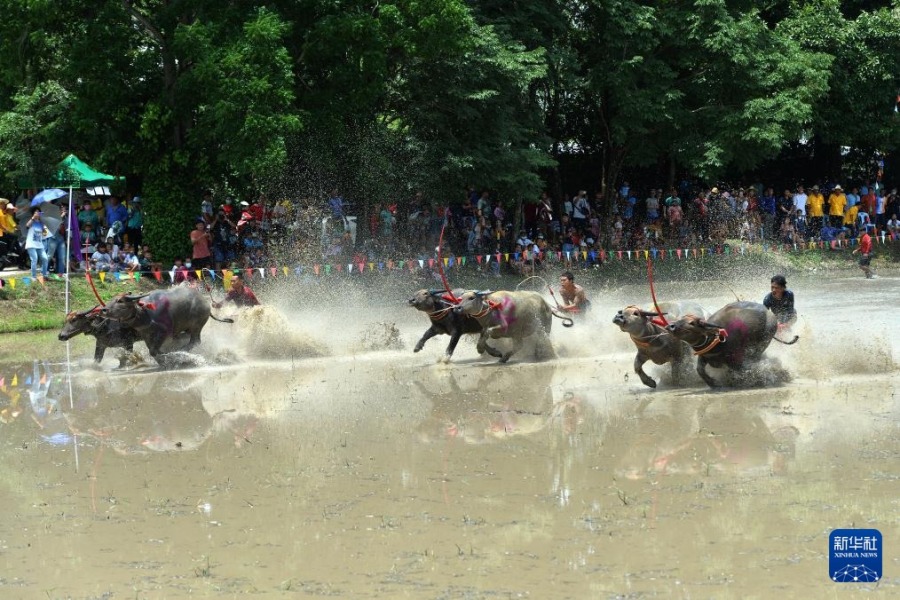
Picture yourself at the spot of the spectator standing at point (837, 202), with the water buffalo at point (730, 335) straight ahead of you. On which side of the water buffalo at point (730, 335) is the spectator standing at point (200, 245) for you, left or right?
right

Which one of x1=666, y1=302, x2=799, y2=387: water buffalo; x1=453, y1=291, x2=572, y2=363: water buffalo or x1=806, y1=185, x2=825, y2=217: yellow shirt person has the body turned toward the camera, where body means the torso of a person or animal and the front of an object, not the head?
the yellow shirt person

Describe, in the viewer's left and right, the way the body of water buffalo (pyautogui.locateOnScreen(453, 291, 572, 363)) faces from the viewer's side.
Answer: facing to the left of the viewer

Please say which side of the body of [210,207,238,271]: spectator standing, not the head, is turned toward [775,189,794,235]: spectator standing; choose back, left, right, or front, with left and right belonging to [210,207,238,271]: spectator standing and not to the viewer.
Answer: left

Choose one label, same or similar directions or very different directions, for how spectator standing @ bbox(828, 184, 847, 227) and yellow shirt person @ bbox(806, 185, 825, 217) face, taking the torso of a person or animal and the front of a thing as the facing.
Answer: same or similar directions

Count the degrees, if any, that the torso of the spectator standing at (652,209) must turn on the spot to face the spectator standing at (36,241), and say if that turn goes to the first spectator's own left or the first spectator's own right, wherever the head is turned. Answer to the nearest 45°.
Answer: approximately 45° to the first spectator's own right

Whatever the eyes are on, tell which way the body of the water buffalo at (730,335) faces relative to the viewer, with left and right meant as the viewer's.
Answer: facing to the left of the viewer

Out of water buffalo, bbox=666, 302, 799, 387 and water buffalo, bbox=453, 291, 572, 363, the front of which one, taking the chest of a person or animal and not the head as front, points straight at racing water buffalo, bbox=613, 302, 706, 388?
water buffalo, bbox=666, 302, 799, 387

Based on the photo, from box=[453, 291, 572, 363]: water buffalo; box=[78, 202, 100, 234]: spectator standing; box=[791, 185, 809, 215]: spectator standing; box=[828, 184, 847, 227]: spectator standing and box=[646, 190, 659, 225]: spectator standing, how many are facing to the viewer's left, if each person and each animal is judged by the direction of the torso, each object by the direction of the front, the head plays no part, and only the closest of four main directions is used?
1

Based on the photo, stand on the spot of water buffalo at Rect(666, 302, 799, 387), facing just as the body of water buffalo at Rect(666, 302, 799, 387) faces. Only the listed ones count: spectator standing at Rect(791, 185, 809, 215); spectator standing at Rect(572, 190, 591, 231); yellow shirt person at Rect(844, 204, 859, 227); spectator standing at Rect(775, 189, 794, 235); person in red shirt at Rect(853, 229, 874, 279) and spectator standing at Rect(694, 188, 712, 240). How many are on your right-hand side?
6

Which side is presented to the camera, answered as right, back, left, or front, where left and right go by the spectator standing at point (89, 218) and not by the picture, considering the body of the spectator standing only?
front

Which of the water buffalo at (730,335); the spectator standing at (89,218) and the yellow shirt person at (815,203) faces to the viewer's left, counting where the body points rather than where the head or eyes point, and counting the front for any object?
the water buffalo

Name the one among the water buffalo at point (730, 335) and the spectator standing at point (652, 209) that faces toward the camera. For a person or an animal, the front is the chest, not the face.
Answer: the spectator standing

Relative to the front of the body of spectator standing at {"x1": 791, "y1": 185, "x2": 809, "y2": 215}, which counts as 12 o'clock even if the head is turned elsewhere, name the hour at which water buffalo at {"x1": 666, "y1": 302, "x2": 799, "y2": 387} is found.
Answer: The water buffalo is roughly at 12 o'clock from the spectator standing.

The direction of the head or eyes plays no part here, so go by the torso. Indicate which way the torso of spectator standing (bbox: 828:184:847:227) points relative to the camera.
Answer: toward the camera

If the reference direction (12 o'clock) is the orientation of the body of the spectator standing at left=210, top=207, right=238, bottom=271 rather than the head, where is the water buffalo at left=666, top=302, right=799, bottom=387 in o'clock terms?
The water buffalo is roughly at 11 o'clock from the spectator standing.

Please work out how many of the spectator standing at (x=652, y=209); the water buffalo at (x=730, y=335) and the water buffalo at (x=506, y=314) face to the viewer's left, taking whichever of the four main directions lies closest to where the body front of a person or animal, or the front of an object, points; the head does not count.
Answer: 2

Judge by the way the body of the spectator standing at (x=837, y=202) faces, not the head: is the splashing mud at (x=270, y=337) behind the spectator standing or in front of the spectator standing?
in front

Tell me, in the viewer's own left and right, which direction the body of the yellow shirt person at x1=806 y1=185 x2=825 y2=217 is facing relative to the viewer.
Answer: facing the viewer
